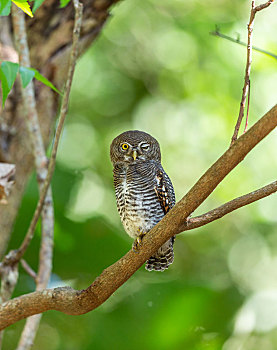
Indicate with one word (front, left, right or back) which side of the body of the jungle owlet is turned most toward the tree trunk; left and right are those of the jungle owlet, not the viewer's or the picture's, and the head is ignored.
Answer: right

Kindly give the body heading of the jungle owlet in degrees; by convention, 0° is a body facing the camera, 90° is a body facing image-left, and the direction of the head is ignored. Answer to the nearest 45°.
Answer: approximately 45°
